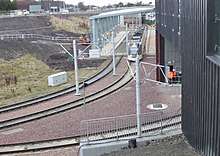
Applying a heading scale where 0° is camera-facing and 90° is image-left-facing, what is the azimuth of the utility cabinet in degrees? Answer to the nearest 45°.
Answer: approximately 315°

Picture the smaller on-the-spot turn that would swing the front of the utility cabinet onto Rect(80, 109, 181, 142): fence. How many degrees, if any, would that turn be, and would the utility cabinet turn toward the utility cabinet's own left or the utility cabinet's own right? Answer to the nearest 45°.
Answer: approximately 45° to the utility cabinet's own right

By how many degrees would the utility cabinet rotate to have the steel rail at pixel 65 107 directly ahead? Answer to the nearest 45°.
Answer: approximately 45° to its right

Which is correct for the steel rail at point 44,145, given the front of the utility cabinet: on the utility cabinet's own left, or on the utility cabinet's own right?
on the utility cabinet's own right
